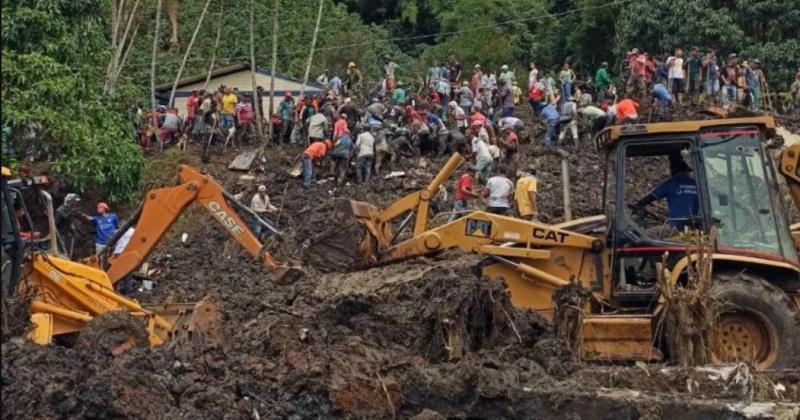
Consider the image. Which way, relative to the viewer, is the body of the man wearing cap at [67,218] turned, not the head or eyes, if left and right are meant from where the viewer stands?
facing to the right of the viewer

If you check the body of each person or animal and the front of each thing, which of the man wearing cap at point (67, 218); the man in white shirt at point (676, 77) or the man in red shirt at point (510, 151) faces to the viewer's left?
the man in red shirt

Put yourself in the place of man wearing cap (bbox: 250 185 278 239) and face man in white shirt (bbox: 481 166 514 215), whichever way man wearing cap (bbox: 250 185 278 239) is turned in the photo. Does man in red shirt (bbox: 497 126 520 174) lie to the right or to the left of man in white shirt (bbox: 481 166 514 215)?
left

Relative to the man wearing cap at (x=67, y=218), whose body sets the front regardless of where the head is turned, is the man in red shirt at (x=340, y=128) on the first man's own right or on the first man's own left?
on the first man's own left

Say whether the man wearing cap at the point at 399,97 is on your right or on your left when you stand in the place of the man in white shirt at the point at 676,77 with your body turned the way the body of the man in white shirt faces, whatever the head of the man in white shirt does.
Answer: on your right

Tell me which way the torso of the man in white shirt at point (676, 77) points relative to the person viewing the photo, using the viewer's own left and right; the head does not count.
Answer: facing the viewer
